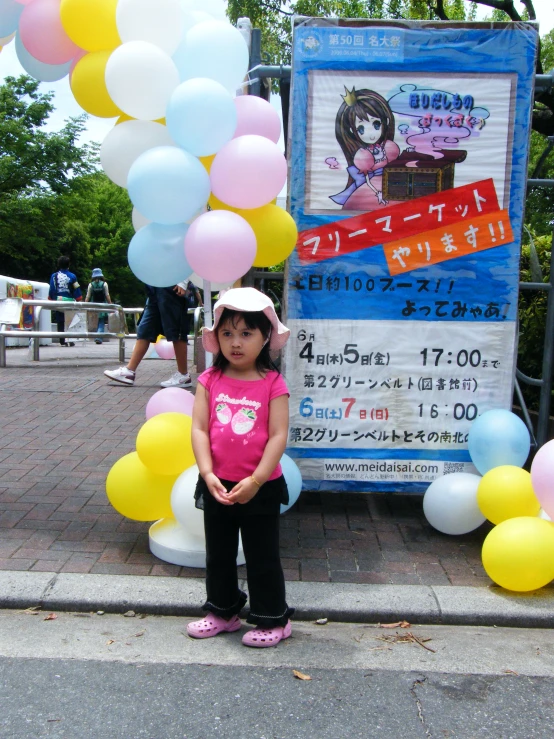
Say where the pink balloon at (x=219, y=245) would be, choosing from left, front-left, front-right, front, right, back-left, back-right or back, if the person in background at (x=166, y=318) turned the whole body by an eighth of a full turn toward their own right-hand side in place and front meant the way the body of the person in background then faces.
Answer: back-left

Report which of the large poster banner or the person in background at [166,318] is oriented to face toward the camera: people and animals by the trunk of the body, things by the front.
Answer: the large poster banner

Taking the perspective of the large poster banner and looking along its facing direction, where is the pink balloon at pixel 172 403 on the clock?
The pink balloon is roughly at 2 o'clock from the large poster banner.

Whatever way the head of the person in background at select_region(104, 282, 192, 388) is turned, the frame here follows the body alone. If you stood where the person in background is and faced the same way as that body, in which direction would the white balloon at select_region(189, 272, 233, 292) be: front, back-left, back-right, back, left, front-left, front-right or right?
left

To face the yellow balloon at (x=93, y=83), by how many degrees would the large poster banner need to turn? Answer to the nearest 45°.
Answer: approximately 45° to its right

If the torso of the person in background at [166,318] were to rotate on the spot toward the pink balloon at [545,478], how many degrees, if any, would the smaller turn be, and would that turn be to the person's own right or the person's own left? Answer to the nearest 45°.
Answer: approximately 90° to the person's own left

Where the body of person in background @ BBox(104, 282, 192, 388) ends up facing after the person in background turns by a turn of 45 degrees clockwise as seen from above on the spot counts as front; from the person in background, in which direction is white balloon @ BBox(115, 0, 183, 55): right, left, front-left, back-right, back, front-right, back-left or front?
back-left

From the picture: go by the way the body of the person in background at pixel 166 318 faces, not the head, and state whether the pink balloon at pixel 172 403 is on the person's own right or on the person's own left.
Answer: on the person's own left

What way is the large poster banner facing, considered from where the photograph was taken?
facing the viewer

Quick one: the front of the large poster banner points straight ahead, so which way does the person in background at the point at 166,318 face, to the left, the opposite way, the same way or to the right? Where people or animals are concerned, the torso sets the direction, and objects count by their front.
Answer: to the right

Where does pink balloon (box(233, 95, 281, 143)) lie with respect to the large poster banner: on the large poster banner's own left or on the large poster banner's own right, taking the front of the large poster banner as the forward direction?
on the large poster banner's own right

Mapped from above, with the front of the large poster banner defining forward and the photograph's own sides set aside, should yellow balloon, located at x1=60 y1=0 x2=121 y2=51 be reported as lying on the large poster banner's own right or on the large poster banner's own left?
on the large poster banner's own right

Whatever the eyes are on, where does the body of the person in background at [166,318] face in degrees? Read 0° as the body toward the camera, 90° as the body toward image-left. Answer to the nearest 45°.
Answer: approximately 90°

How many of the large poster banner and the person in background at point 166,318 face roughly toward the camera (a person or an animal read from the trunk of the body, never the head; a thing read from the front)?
1

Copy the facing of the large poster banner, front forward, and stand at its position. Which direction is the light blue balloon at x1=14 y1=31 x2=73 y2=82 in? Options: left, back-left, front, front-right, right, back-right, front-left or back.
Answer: right
